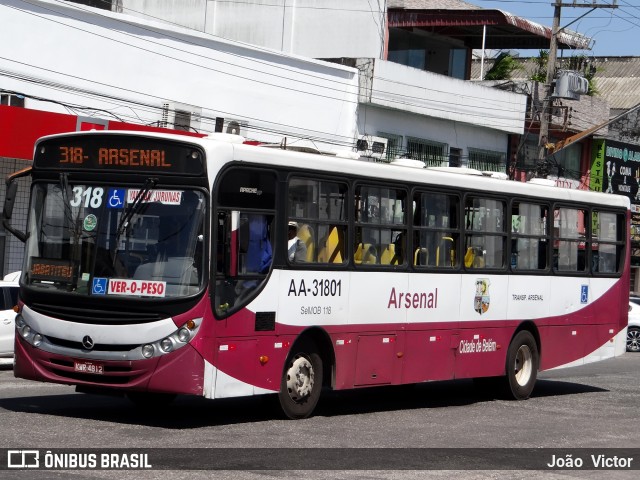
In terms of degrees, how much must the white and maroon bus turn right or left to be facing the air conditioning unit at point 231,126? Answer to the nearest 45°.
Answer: approximately 135° to its right

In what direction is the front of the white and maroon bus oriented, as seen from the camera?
facing the viewer and to the left of the viewer

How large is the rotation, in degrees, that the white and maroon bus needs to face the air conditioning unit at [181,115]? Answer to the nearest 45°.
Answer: approximately 135° to its right

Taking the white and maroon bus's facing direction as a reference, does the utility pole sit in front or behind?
behind
